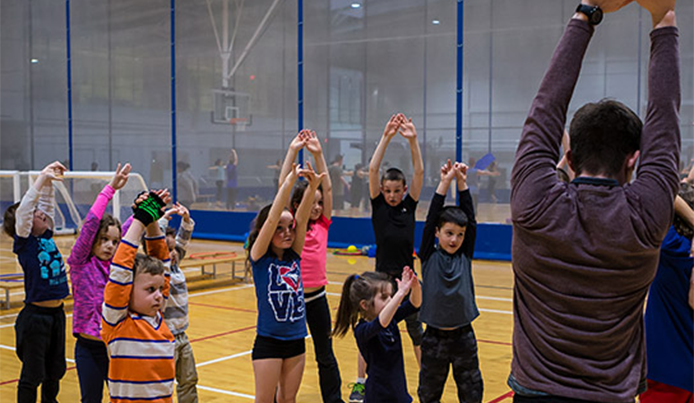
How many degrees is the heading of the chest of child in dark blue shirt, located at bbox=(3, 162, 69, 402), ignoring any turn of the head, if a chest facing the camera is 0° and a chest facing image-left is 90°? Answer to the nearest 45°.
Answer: approximately 315°

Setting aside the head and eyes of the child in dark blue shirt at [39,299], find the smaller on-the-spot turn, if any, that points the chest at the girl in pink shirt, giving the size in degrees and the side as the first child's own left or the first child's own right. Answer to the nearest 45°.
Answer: approximately 45° to the first child's own left

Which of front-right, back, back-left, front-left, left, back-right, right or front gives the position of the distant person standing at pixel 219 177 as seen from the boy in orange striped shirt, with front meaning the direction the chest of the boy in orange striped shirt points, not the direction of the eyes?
back-left

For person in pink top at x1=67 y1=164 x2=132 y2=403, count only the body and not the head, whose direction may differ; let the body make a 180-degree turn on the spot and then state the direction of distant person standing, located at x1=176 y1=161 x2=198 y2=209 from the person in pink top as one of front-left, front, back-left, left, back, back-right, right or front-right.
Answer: front-right

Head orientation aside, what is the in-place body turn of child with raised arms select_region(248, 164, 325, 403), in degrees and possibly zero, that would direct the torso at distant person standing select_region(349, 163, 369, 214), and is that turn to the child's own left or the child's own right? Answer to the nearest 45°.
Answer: approximately 135° to the child's own left

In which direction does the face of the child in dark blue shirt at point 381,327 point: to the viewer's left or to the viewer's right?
to the viewer's right

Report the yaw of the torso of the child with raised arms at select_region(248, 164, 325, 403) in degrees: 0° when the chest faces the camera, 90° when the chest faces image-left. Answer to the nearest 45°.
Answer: approximately 315°
